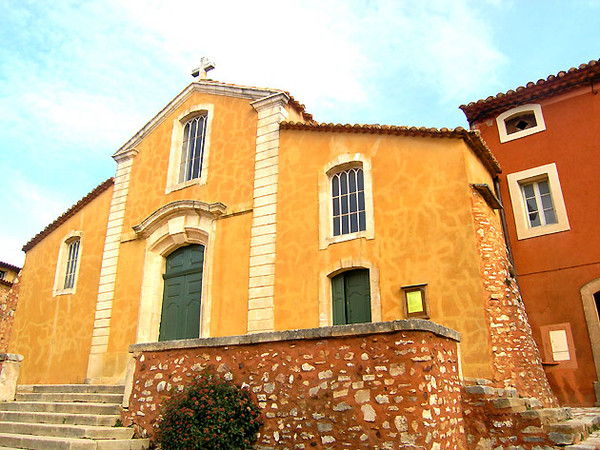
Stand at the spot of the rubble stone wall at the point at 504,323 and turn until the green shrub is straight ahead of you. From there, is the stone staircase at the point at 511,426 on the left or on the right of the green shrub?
left

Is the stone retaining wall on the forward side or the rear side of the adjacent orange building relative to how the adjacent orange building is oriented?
on the forward side

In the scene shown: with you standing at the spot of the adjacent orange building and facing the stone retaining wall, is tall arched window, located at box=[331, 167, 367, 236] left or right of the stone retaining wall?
right

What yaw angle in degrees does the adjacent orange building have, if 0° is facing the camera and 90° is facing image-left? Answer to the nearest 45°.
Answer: approximately 45°
